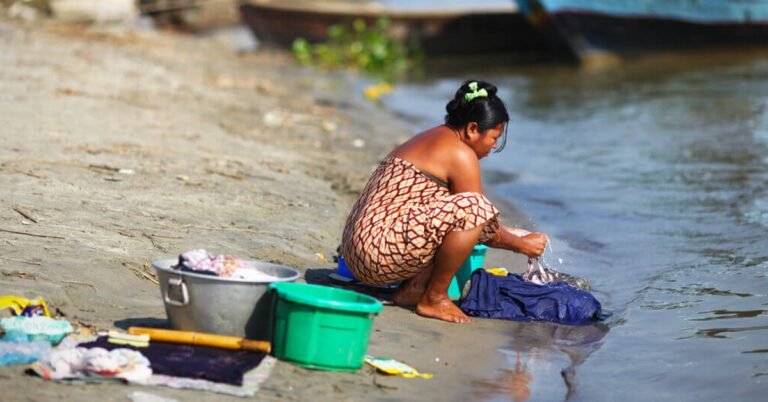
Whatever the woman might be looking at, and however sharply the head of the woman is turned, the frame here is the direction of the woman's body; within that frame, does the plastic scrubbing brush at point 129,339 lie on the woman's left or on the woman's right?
on the woman's right

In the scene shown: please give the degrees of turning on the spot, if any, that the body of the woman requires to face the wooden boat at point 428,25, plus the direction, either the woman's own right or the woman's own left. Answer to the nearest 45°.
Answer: approximately 90° to the woman's own left

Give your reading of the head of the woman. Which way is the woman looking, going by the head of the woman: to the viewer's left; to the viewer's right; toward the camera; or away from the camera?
to the viewer's right

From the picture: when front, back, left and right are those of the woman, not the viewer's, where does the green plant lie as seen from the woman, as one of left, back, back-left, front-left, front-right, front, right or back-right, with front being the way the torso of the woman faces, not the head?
left

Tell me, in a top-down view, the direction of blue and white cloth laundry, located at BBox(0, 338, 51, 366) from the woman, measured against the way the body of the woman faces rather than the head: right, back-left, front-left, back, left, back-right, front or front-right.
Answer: back-right

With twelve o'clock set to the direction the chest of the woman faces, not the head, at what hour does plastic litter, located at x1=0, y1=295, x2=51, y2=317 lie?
The plastic litter is roughly at 5 o'clock from the woman.

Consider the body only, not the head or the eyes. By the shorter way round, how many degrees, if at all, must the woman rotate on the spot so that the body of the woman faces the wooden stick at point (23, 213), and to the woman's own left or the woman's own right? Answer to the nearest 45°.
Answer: approximately 180°

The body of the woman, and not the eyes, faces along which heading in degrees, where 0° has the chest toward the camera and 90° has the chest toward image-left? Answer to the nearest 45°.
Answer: approximately 270°

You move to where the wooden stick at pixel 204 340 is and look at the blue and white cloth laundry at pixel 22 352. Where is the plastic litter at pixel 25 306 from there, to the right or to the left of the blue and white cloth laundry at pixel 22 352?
right

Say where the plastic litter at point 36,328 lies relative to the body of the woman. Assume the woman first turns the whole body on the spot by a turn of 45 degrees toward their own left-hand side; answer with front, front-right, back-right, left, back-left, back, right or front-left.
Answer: back

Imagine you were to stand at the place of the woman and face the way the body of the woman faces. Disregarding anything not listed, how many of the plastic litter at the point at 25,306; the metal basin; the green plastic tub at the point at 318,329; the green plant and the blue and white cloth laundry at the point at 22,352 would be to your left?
1

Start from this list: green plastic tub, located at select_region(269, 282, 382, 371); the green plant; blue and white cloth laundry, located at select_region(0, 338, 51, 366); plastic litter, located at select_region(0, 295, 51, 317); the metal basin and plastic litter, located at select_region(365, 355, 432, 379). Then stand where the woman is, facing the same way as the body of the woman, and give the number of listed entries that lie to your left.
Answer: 1

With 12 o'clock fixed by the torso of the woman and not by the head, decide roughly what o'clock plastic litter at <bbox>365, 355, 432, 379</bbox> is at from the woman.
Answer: The plastic litter is roughly at 3 o'clock from the woman.
